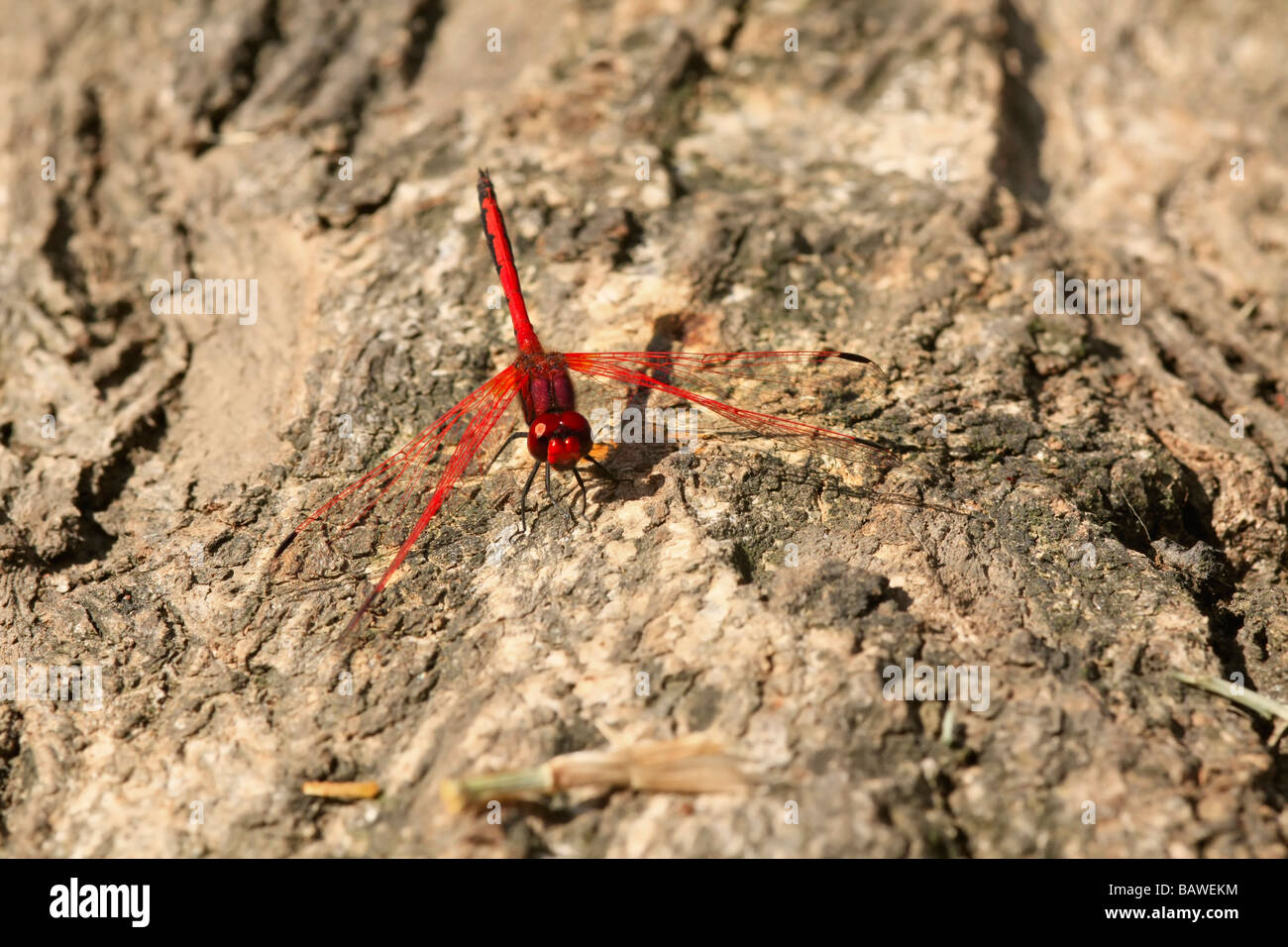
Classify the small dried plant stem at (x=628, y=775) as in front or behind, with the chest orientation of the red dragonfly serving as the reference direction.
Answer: in front

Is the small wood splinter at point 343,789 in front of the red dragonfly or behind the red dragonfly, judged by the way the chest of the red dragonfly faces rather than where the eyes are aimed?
in front

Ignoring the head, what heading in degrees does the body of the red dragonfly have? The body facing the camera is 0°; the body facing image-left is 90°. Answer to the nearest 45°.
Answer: approximately 0°
